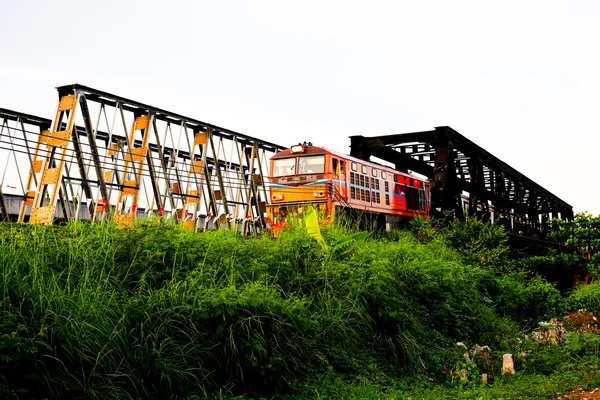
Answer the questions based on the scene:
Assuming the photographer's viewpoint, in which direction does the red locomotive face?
facing the viewer and to the left of the viewer

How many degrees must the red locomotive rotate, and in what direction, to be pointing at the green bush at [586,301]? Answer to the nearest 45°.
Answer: approximately 90° to its left
